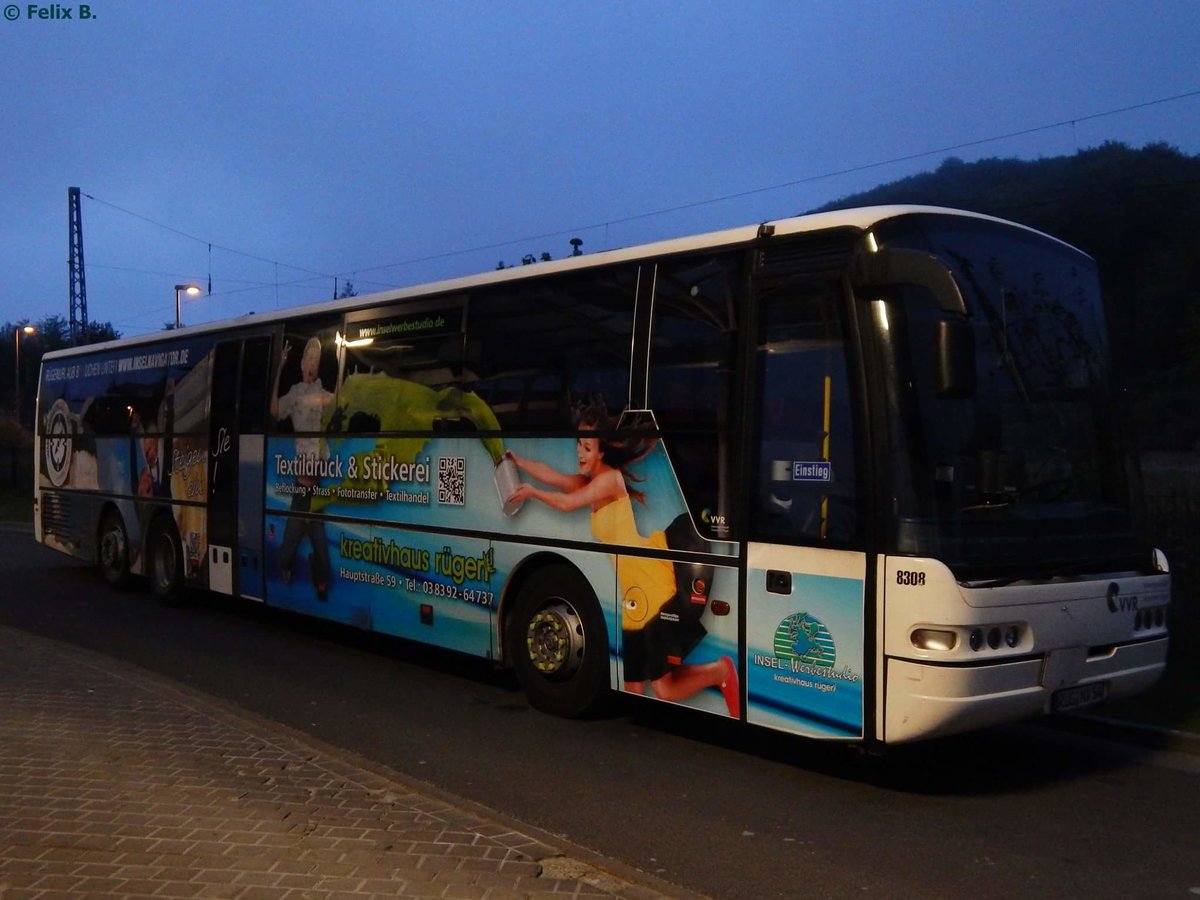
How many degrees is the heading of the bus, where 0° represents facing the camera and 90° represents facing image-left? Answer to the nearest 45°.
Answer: approximately 315°
